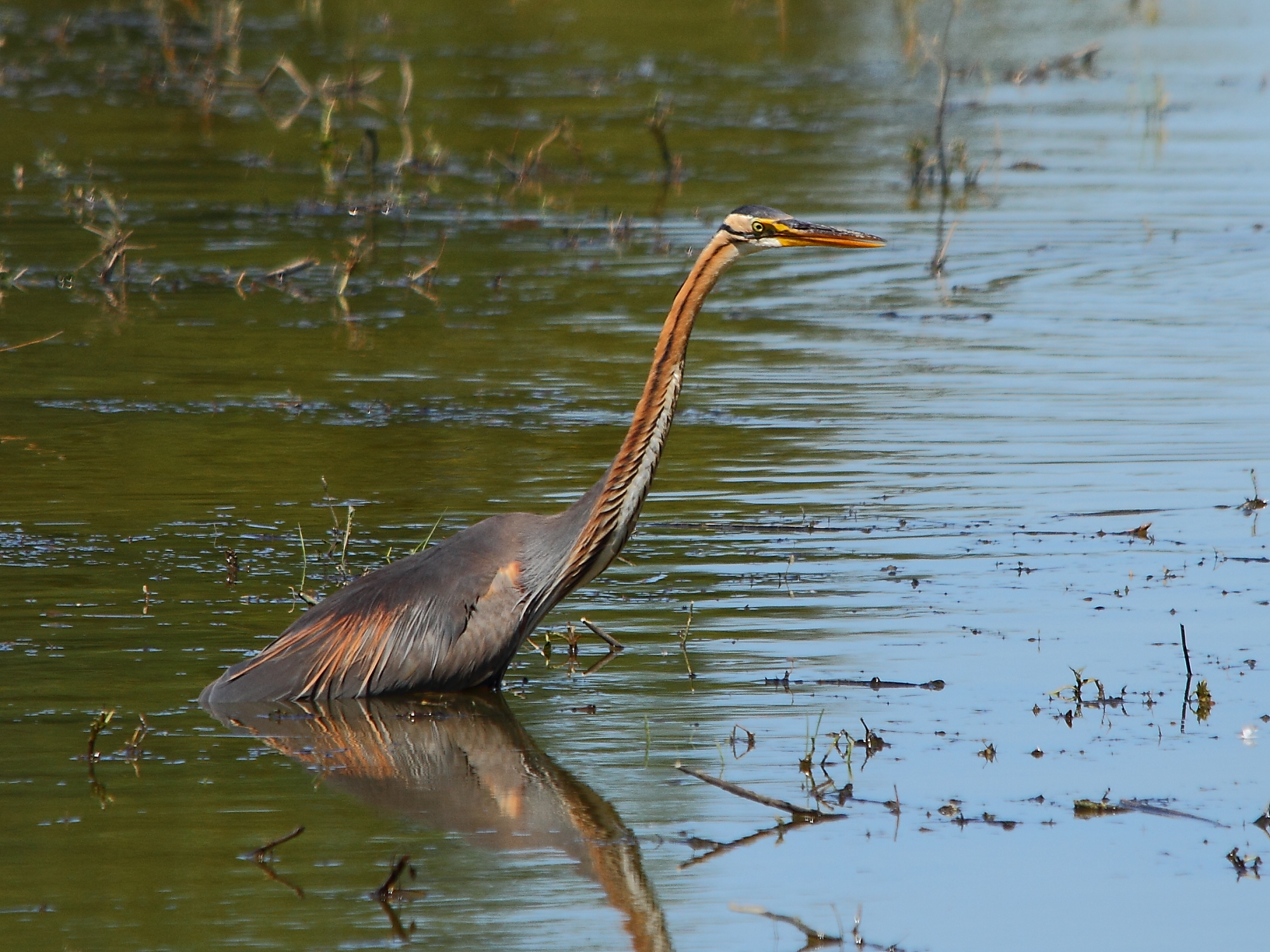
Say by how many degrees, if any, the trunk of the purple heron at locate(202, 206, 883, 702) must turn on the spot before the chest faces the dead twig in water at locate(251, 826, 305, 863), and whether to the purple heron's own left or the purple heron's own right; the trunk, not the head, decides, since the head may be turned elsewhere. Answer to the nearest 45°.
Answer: approximately 90° to the purple heron's own right

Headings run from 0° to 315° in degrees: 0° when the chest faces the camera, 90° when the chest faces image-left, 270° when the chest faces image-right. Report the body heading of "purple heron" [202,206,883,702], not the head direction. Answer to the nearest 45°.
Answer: approximately 270°

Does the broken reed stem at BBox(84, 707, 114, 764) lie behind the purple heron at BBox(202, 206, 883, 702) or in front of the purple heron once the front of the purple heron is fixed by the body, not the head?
behind

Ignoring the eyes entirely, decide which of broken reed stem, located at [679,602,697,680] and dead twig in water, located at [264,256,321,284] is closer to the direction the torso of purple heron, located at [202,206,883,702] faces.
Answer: the broken reed stem

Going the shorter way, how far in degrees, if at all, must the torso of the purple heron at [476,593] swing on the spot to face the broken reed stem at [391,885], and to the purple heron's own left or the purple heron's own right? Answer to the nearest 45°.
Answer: approximately 90° to the purple heron's own right

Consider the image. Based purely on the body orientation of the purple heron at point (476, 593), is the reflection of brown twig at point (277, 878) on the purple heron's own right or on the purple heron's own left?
on the purple heron's own right

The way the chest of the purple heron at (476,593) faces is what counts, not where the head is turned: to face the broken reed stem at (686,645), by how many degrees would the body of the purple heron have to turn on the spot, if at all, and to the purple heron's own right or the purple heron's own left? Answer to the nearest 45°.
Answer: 0° — it already faces it

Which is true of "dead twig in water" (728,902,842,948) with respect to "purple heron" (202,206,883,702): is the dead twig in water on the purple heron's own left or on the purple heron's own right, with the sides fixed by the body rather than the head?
on the purple heron's own right

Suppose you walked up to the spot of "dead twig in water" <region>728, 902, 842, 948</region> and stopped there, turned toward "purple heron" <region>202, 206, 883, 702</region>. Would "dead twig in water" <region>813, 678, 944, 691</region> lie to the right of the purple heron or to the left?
right

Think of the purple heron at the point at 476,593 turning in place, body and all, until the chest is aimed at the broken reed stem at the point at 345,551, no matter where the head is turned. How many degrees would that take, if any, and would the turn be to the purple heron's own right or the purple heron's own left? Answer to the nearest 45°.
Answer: approximately 135° to the purple heron's own left

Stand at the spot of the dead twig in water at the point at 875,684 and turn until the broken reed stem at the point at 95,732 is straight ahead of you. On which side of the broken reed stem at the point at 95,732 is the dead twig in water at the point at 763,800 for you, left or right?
left
